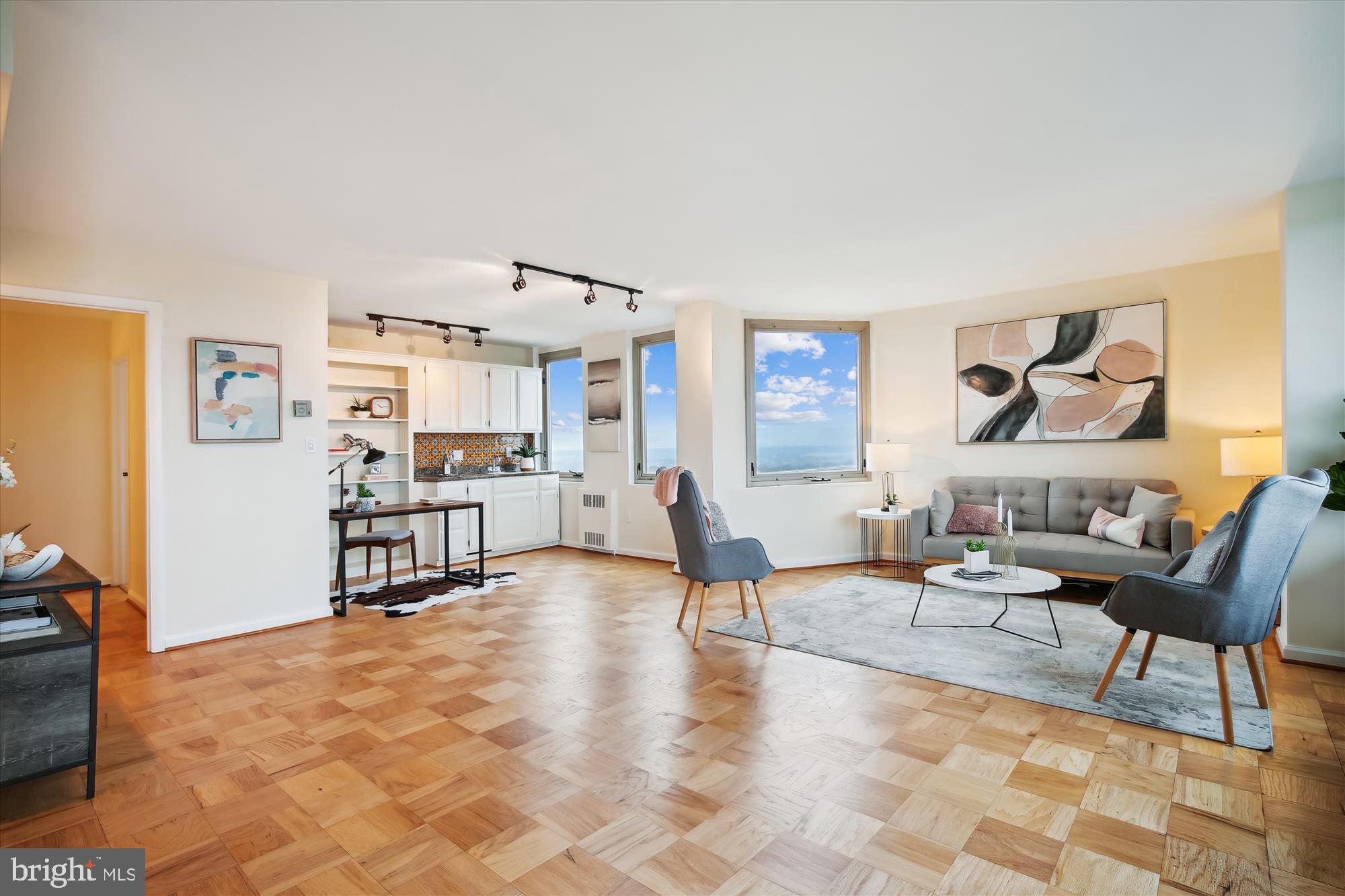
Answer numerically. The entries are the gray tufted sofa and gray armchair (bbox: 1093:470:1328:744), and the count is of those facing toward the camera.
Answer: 1

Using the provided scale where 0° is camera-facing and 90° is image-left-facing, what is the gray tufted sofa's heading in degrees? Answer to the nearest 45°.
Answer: approximately 0°

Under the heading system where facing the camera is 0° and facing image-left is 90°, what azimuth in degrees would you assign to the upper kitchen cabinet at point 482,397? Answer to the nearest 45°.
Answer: approximately 315°

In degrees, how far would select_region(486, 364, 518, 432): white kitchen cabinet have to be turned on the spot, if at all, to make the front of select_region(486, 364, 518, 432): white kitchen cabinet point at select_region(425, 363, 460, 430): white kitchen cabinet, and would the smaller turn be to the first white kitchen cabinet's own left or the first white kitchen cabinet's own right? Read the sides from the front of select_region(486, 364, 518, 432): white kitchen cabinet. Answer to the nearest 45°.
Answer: approximately 90° to the first white kitchen cabinet's own right

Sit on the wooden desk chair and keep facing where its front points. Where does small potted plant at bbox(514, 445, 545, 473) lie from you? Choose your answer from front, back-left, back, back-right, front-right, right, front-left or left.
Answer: left

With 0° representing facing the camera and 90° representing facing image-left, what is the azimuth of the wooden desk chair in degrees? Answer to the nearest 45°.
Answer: approximately 315°

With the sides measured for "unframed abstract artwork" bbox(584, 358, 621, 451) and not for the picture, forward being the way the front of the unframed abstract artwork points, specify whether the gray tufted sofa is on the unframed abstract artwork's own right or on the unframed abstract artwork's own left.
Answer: on the unframed abstract artwork's own left

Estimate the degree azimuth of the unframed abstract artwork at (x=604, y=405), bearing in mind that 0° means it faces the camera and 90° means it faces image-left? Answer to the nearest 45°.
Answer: approximately 45°

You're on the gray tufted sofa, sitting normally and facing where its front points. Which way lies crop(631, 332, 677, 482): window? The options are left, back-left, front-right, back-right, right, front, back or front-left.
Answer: right

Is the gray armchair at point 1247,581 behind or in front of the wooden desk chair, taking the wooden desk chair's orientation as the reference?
in front

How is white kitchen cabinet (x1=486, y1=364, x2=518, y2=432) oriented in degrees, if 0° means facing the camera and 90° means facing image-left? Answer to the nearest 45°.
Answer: approximately 315°

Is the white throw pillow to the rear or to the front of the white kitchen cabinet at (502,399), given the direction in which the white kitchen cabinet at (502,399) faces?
to the front
